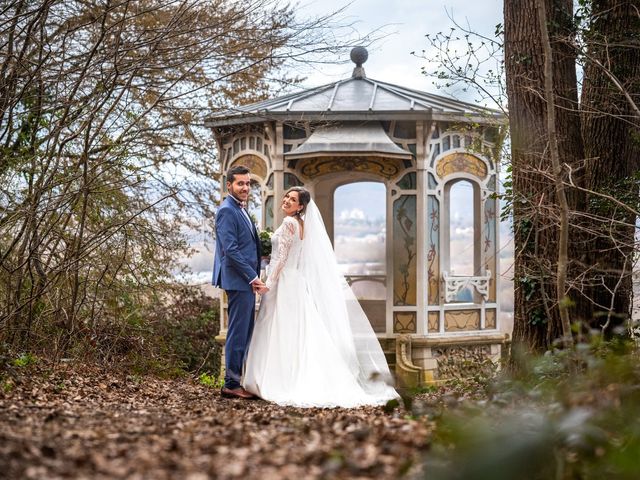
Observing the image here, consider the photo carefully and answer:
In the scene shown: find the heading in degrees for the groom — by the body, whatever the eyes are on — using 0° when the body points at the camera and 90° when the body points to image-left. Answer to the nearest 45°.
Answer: approximately 270°

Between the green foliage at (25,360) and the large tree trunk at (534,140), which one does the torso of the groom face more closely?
the large tree trunk

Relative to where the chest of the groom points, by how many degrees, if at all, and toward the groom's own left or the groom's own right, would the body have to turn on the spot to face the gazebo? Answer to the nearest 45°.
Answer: approximately 45° to the groom's own left

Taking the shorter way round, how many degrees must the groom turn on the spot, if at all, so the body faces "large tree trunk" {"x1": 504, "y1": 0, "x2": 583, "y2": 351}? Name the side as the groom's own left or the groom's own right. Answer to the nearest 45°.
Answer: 0° — they already face it

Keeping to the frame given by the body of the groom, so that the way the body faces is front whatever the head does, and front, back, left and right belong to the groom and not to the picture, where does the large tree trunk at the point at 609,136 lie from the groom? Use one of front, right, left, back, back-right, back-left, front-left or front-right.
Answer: front

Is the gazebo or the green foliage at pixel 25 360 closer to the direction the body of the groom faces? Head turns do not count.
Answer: the gazebo

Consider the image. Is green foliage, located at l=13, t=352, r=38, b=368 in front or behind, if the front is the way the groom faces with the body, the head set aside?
behind

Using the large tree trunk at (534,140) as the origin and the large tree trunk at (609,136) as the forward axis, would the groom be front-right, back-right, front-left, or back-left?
back-right

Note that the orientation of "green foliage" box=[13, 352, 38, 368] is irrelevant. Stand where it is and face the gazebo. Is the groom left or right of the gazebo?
right

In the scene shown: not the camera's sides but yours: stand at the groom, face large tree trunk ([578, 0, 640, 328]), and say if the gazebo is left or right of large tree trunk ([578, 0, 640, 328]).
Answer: left

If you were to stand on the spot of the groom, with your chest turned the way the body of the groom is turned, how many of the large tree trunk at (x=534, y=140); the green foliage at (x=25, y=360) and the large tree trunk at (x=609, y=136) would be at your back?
1
